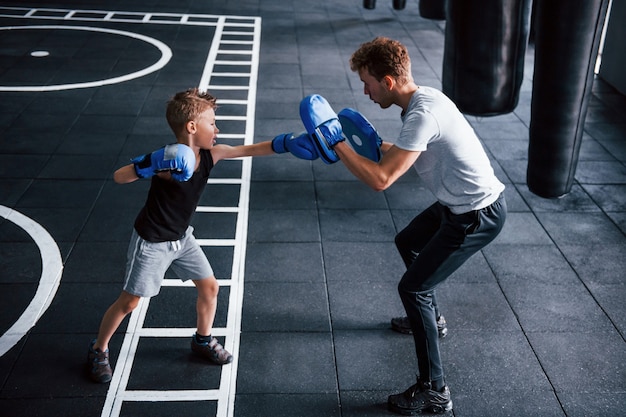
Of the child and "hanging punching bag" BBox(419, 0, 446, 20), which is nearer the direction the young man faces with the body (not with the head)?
the child

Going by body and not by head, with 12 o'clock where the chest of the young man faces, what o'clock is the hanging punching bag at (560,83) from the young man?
The hanging punching bag is roughly at 4 o'clock from the young man.

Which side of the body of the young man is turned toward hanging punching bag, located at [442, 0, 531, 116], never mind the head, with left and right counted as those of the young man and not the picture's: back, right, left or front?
right

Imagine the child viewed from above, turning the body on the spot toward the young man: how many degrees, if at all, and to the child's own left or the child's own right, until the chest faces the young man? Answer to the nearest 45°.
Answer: approximately 45° to the child's own left

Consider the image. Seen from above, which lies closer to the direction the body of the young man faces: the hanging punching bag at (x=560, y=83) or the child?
the child

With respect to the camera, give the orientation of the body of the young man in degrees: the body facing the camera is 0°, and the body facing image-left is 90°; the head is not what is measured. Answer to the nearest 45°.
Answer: approximately 90°

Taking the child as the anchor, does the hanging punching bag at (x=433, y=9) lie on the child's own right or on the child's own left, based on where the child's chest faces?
on the child's own left

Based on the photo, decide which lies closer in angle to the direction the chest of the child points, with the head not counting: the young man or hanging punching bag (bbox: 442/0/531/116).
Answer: the young man

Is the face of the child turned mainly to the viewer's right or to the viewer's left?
to the viewer's right

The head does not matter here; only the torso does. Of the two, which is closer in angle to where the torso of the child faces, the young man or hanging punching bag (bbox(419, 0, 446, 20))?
the young man

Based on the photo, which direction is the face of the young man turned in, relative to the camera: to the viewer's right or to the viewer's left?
to the viewer's left

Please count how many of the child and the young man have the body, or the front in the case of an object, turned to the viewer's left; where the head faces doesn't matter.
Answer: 1

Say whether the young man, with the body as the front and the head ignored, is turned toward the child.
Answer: yes

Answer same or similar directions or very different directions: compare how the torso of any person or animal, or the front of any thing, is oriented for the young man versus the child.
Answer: very different directions
